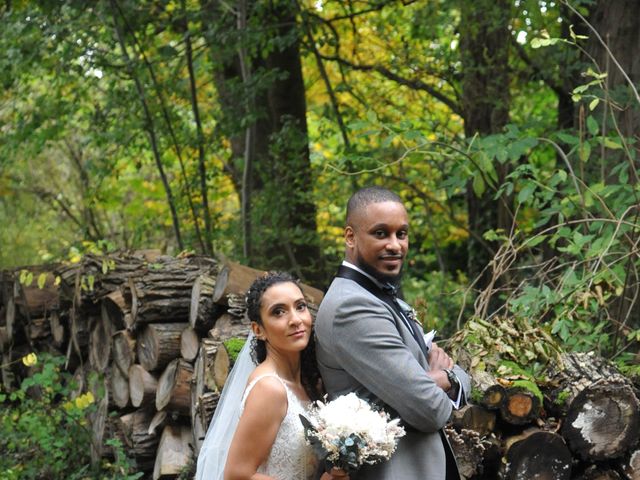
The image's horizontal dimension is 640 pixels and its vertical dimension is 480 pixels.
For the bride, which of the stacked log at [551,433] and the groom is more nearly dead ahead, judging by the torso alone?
the groom

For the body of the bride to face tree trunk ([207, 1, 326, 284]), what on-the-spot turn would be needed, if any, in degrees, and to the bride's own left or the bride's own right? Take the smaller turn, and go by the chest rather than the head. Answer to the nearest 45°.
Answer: approximately 135° to the bride's own left

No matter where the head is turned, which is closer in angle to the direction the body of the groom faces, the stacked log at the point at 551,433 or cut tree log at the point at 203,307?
the stacked log

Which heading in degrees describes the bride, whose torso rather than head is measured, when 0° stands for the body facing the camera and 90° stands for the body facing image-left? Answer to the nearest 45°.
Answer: approximately 315°
